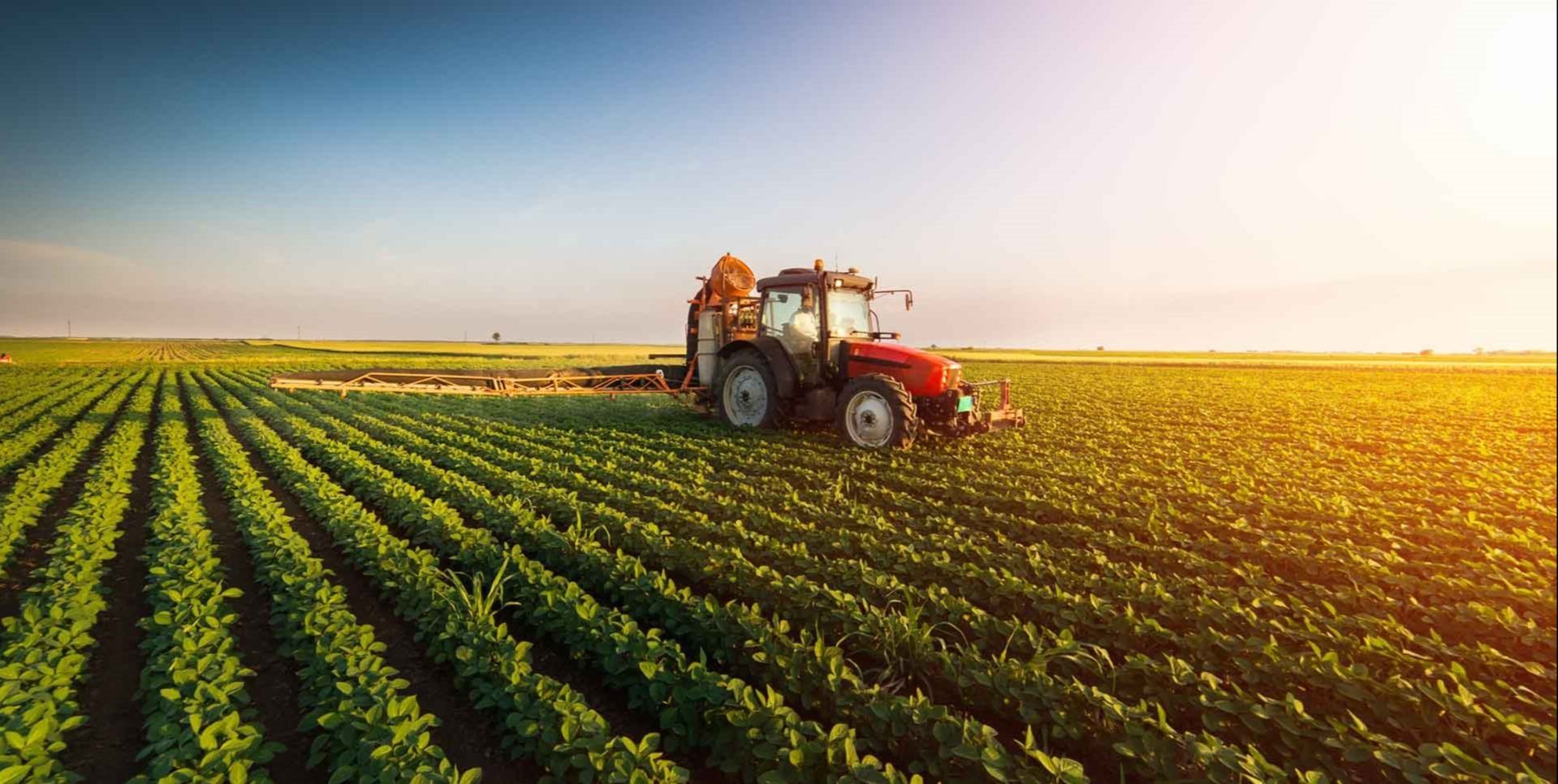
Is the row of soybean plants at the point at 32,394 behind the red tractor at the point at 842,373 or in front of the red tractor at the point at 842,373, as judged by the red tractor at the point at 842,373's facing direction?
behind

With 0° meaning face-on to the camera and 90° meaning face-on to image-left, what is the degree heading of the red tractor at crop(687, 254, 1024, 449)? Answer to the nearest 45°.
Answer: approximately 315°

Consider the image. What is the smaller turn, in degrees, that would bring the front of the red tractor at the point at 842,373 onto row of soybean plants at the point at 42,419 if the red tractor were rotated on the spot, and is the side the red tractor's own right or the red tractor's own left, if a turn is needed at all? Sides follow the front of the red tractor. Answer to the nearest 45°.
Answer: approximately 135° to the red tractor's own right

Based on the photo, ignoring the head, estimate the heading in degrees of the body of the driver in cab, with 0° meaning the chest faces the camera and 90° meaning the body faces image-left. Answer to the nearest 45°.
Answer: approximately 315°

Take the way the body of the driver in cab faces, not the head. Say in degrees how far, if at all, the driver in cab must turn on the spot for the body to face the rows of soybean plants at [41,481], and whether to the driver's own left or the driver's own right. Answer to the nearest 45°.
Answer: approximately 135° to the driver's own right

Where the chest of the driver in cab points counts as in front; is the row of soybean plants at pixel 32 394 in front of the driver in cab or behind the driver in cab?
behind

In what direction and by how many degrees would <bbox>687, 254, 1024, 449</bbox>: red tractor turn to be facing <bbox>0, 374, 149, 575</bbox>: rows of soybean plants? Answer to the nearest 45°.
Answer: approximately 135° to its right
